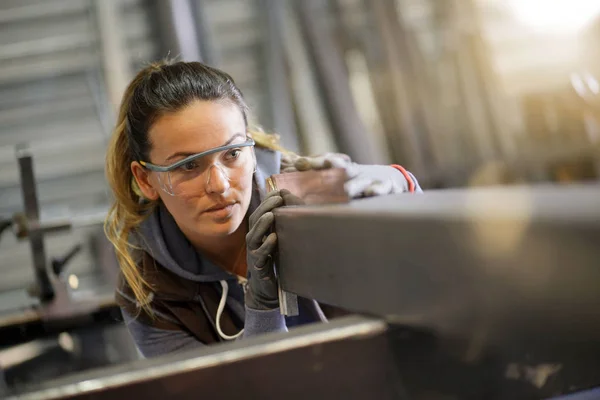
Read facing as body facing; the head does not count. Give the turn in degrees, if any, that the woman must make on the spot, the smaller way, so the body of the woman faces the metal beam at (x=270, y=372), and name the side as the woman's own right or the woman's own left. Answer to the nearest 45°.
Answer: approximately 45° to the woman's own right

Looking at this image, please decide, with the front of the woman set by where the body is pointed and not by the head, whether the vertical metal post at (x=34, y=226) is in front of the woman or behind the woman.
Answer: behind

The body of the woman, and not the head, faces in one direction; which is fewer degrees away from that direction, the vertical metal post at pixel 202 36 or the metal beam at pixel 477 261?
the metal beam

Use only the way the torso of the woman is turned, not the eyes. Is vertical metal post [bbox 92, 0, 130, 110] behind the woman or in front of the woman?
behind

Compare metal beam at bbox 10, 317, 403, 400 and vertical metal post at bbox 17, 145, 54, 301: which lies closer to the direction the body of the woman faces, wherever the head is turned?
the metal beam

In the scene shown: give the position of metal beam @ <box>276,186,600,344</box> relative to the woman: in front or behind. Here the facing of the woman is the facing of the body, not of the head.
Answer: in front

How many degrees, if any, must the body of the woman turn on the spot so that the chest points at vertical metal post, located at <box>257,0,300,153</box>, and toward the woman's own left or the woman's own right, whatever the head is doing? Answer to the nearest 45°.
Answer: approximately 135° to the woman's own left

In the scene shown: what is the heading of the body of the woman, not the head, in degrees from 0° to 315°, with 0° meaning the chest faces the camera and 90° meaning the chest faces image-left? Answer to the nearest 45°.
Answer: approximately 315°

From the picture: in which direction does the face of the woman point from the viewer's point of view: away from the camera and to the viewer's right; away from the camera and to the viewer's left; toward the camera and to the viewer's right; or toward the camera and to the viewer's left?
toward the camera and to the viewer's right
